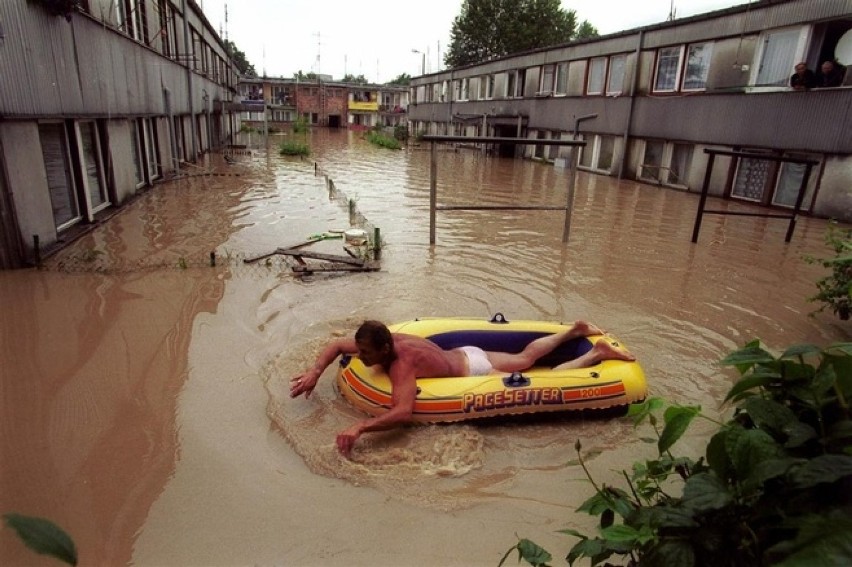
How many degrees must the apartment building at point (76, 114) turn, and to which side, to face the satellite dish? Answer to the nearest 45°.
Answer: approximately 45° to its left

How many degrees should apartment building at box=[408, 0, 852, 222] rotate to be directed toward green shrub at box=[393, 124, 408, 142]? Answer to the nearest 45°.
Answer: approximately 90° to its right

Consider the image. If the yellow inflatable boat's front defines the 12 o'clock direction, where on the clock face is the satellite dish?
The satellite dish is roughly at 4 o'clock from the yellow inflatable boat.

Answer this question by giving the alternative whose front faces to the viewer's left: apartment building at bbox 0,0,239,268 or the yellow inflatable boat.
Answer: the yellow inflatable boat

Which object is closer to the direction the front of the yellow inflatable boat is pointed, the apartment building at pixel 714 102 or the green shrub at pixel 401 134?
the green shrub

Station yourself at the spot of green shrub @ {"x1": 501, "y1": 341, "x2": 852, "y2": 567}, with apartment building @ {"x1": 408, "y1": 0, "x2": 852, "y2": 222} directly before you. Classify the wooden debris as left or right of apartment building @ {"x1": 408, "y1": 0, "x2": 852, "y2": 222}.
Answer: left

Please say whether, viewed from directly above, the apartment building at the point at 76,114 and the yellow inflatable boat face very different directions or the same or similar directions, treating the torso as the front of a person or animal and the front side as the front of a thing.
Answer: very different directions

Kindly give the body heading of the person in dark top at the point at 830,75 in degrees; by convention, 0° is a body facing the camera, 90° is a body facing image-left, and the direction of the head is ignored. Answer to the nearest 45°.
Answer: approximately 45°

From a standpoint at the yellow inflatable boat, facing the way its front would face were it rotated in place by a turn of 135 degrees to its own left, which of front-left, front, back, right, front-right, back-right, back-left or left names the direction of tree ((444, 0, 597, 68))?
back-left

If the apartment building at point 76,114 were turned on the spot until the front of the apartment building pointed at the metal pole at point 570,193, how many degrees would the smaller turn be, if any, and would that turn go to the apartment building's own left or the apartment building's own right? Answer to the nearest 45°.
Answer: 0° — it already faces it

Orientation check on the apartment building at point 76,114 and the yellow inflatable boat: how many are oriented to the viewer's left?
1

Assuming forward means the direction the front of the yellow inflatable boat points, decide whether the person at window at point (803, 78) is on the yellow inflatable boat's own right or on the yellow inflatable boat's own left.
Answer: on the yellow inflatable boat's own right

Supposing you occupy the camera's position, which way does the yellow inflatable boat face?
facing to the left of the viewer

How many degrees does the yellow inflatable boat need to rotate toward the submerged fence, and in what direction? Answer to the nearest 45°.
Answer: approximately 45° to its right

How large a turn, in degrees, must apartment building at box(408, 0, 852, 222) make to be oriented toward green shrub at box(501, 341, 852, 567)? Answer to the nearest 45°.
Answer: approximately 45° to its left

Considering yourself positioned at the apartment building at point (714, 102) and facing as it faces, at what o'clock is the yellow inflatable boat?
The yellow inflatable boat is roughly at 11 o'clock from the apartment building.
